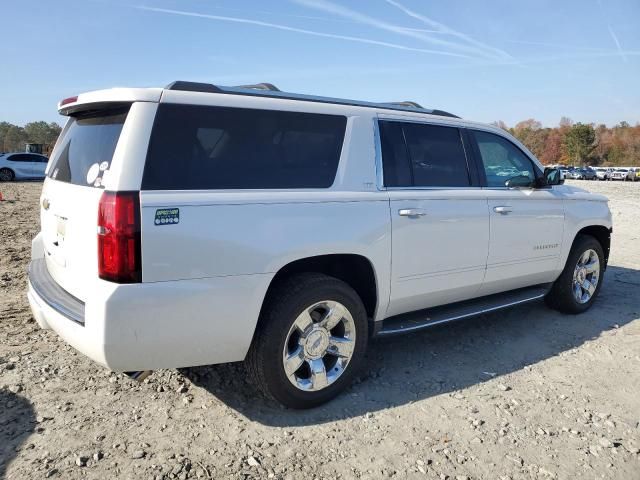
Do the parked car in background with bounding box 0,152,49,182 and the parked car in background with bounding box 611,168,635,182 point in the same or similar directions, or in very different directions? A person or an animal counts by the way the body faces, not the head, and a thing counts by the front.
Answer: very different directions

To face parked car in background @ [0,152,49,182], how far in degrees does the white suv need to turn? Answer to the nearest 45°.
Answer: approximately 90° to its left

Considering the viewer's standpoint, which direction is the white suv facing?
facing away from the viewer and to the right of the viewer

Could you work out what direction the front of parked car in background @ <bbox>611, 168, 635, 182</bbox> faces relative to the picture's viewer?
facing the viewer and to the left of the viewer

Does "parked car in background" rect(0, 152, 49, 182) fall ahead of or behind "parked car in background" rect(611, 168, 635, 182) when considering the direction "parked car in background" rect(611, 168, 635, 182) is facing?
ahead
